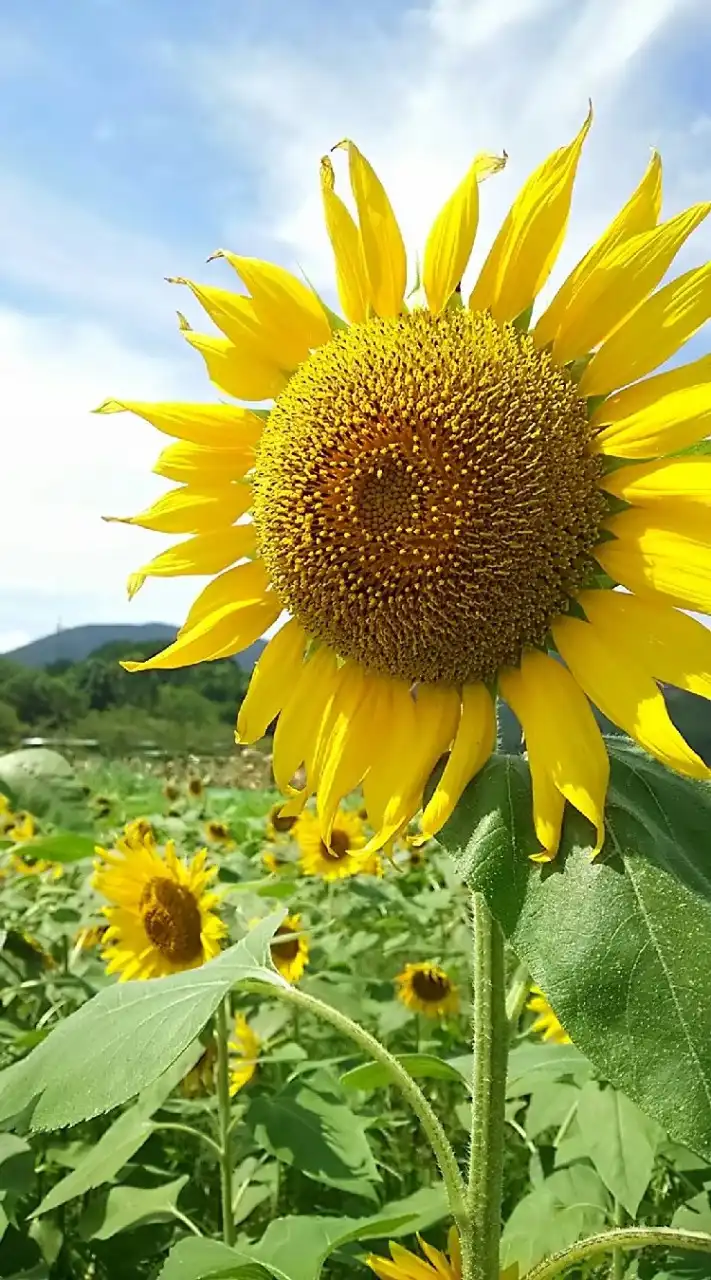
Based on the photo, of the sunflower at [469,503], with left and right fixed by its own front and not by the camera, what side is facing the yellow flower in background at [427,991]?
back

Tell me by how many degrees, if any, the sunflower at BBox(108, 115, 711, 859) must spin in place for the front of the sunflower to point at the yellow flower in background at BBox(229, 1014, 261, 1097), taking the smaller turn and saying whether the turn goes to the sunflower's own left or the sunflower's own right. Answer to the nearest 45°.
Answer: approximately 180°

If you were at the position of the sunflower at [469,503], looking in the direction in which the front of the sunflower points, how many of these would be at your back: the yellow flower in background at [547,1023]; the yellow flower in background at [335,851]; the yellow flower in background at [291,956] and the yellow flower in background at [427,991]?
4

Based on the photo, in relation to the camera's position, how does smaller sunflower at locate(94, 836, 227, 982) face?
facing the viewer and to the right of the viewer

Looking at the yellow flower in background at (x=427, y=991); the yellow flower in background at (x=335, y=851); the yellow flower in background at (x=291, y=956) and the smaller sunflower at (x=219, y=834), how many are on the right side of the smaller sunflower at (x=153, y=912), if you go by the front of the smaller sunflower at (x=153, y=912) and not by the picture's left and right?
0

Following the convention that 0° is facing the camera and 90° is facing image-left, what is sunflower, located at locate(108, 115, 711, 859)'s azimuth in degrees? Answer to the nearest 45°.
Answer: approximately 0°

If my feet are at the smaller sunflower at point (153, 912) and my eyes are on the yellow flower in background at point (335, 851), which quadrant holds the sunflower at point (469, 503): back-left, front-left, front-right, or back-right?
back-right

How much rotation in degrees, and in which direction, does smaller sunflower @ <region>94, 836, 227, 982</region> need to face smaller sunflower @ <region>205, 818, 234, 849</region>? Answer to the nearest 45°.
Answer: approximately 135° to its left

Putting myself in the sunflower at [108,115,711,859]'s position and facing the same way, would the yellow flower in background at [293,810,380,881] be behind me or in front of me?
behind

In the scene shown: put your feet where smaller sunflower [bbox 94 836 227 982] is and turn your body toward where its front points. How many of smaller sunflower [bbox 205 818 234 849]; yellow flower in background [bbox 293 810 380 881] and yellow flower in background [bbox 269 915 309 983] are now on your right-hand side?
0

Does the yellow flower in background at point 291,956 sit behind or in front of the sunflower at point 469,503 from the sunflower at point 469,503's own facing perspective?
behind

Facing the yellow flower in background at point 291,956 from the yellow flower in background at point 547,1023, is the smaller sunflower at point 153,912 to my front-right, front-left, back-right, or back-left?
front-left

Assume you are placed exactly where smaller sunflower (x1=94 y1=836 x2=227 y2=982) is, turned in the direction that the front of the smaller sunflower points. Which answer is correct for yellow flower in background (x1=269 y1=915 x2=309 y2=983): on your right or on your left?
on your left

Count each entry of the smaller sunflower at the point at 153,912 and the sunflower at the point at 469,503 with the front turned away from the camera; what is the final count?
0

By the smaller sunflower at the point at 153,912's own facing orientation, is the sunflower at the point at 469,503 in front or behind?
in front
